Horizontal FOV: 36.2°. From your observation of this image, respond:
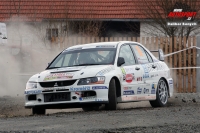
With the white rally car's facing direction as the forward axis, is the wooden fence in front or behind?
behind

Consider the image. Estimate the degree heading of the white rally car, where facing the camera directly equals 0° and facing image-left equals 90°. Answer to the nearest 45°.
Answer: approximately 45°
